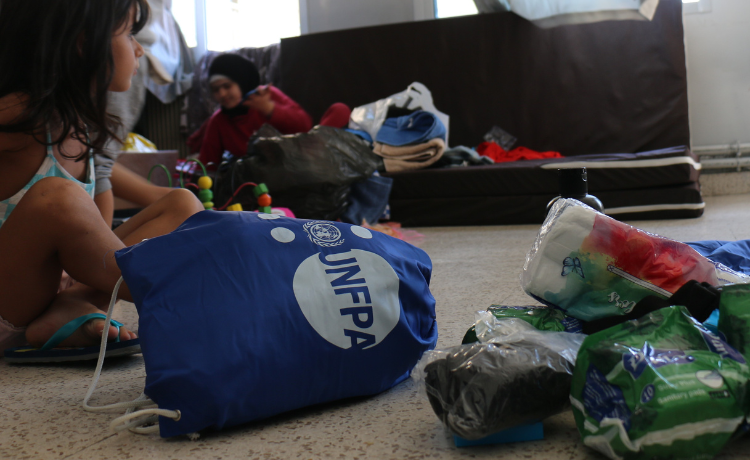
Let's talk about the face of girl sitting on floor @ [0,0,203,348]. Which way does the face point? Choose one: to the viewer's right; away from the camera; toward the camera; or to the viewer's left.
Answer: to the viewer's right

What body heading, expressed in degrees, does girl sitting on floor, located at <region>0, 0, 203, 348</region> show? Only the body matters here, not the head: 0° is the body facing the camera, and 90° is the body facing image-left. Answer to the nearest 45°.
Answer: approximately 270°
